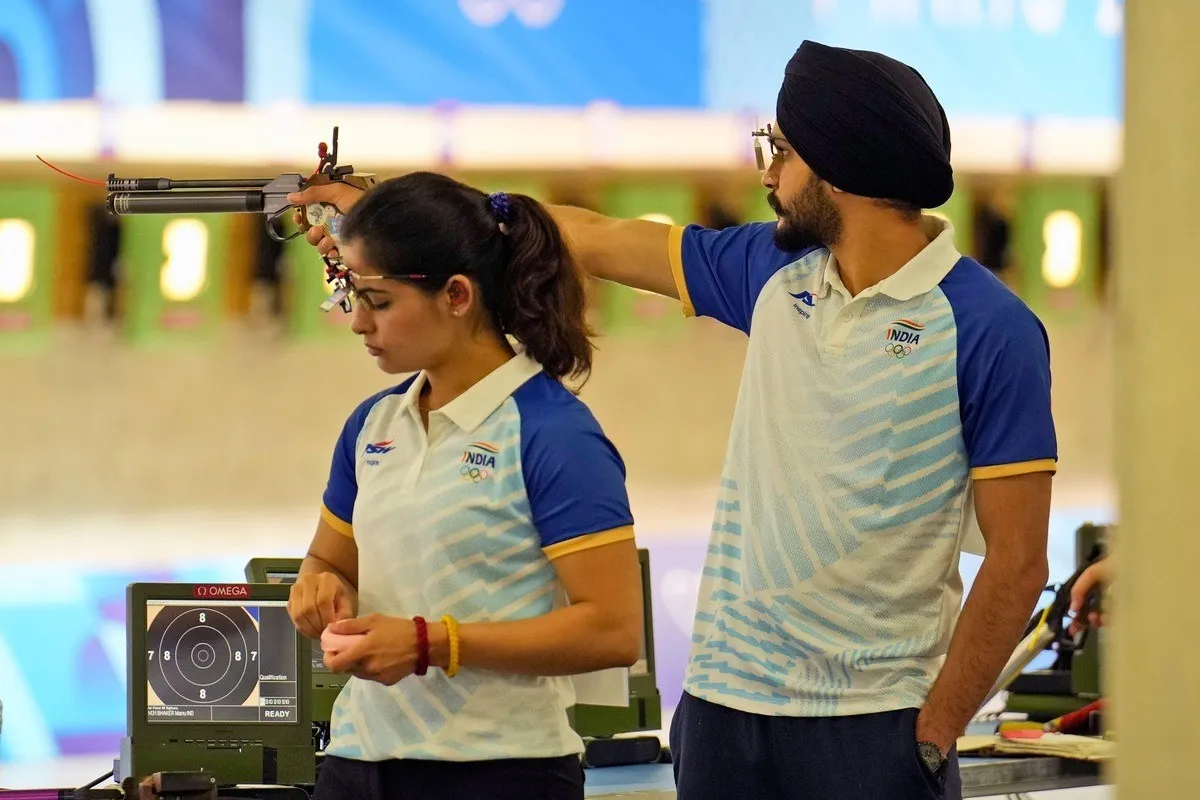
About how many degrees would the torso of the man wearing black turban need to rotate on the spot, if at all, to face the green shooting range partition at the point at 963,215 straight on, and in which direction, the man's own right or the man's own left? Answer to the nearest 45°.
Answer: approximately 135° to the man's own right

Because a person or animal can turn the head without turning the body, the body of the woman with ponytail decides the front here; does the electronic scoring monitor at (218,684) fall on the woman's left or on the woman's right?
on the woman's right

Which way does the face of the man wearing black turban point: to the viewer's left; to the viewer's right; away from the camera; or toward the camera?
to the viewer's left

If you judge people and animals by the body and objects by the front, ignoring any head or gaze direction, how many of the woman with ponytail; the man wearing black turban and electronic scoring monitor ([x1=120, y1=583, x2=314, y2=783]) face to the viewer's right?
0

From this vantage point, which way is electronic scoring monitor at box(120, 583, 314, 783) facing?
toward the camera

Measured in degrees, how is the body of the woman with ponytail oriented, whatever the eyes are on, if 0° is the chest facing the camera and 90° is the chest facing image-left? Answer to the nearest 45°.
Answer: approximately 45°

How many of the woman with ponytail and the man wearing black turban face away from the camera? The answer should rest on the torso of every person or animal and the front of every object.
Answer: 0

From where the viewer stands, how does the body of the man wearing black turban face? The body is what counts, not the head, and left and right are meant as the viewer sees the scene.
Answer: facing the viewer and to the left of the viewer

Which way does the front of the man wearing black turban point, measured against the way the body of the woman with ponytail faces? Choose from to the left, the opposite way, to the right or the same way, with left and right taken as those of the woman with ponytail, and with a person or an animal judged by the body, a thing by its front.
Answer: the same way
